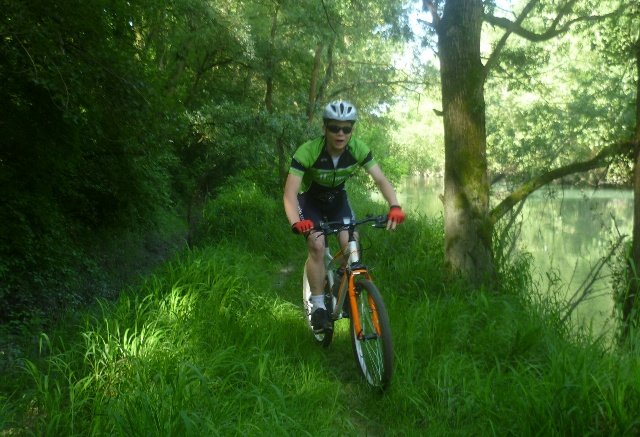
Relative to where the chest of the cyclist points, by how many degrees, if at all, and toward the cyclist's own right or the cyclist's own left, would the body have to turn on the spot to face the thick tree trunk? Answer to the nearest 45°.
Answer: approximately 135° to the cyclist's own left

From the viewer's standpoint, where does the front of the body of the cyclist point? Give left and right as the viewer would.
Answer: facing the viewer

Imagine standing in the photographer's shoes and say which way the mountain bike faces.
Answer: facing the viewer and to the right of the viewer
